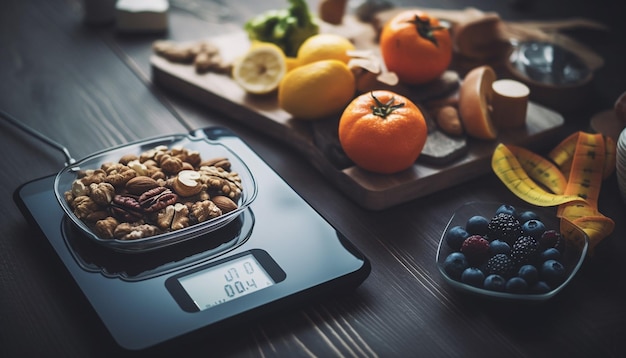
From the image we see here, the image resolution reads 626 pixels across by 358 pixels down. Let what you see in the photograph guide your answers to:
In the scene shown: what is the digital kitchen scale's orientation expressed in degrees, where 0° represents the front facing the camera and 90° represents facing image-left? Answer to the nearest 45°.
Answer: approximately 315°

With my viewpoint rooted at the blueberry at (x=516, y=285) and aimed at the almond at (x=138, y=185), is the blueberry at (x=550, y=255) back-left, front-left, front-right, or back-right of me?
back-right

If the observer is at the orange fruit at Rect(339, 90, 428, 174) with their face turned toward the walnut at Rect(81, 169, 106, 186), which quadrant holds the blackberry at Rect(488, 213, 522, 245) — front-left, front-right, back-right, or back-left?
back-left
